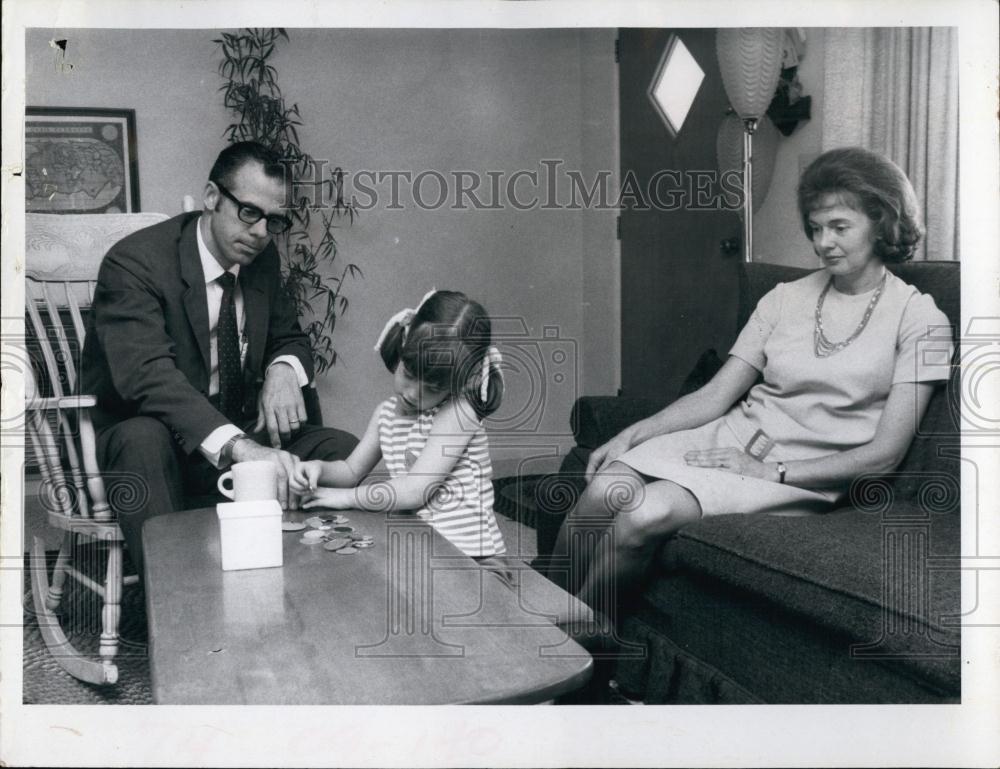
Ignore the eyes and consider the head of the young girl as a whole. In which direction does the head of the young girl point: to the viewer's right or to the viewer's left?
to the viewer's left

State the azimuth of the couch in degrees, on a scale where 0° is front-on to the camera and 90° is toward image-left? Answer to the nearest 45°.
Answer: approximately 45°

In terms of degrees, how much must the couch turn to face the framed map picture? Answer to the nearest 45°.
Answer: approximately 45° to its right

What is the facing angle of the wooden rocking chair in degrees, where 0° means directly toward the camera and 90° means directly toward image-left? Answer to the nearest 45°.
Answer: approximately 315°

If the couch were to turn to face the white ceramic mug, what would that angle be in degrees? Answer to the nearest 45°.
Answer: approximately 45° to its right

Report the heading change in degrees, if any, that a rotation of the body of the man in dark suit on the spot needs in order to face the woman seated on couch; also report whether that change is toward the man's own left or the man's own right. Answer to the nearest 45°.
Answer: approximately 45° to the man's own left
